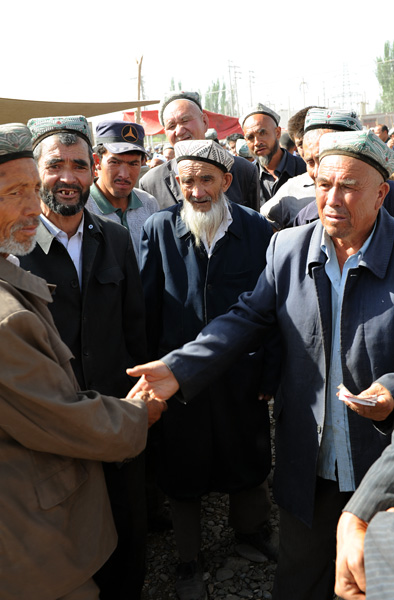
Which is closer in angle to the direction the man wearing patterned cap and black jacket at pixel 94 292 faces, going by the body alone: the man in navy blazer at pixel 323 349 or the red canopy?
the man in navy blazer

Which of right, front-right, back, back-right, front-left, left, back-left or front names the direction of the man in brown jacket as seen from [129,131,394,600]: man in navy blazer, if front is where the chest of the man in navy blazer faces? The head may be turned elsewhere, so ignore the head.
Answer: front

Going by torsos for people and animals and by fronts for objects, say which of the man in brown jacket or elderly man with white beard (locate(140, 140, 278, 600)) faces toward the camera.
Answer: the elderly man with white beard

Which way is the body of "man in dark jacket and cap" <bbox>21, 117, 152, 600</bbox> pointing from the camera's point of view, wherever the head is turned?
toward the camera

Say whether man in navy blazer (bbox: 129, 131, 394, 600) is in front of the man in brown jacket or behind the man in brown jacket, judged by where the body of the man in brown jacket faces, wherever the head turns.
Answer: in front

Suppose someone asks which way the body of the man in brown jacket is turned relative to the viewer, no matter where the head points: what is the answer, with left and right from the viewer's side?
facing to the right of the viewer

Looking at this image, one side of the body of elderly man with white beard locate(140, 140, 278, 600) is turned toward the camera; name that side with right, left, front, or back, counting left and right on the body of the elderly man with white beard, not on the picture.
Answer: front

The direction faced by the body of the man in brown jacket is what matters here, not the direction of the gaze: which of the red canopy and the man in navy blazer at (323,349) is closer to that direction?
the man in navy blazer

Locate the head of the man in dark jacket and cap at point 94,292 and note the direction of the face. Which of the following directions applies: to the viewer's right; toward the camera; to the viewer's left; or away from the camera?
toward the camera

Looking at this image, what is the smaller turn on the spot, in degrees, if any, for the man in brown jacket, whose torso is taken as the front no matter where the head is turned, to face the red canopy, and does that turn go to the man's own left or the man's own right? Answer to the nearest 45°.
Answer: approximately 90° to the man's own left

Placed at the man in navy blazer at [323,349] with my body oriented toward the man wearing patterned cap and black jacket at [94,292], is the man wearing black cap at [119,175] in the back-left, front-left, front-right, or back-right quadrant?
front-right

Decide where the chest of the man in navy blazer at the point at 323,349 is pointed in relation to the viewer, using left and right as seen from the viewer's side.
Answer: facing the viewer and to the left of the viewer

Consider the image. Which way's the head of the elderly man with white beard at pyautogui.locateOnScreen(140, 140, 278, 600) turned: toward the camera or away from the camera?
toward the camera

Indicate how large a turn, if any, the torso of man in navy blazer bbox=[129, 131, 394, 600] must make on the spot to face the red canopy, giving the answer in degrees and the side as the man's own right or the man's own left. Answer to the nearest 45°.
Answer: approximately 135° to the man's own right
